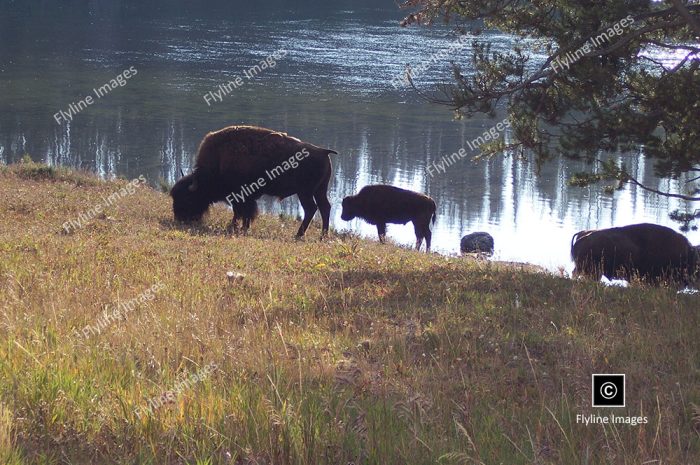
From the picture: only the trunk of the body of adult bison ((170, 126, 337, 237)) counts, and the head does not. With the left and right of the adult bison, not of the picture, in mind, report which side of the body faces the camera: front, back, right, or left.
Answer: left

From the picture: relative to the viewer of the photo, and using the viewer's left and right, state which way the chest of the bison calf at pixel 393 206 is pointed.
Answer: facing to the left of the viewer

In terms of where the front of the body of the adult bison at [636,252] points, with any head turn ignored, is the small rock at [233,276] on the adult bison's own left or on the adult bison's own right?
on the adult bison's own right

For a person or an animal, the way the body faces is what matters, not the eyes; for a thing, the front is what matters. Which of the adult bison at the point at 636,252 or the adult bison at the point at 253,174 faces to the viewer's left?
the adult bison at the point at 253,174

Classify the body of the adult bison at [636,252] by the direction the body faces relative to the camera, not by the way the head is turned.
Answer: to the viewer's right

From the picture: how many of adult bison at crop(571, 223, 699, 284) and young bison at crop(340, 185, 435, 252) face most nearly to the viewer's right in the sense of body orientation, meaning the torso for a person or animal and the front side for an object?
1

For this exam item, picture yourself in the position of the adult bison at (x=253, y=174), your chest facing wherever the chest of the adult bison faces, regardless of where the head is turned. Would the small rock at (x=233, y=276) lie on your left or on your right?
on your left
